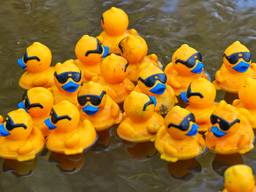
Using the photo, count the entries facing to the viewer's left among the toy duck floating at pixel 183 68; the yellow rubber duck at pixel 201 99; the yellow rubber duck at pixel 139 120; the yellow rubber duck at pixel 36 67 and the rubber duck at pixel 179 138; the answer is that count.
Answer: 2

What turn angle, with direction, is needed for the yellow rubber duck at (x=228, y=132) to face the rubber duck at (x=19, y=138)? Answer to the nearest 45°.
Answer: approximately 45° to its right

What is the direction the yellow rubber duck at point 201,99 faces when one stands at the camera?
facing to the left of the viewer

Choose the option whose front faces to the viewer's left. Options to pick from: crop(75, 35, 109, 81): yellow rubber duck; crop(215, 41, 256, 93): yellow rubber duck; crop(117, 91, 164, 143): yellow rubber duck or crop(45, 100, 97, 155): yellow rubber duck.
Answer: crop(45, 100, 97, 155): yellow rubber duck

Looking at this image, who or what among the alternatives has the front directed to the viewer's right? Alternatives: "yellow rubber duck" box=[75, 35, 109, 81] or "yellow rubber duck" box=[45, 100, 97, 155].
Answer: "yellow rubber duck" box=[75, 35, 109, 81]

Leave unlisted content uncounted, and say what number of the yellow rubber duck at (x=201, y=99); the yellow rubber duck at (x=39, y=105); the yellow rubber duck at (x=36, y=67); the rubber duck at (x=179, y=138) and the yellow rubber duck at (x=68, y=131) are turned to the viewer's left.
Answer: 4

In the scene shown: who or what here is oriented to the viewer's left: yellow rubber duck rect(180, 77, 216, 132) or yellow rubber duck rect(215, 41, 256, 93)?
yellow rubber duck rect(180, 77, 216, 132)

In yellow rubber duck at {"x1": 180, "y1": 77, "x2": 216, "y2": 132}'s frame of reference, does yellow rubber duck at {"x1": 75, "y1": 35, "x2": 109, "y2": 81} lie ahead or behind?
ahead

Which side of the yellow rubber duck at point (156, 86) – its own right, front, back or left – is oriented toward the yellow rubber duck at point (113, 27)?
back
